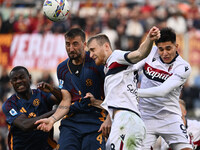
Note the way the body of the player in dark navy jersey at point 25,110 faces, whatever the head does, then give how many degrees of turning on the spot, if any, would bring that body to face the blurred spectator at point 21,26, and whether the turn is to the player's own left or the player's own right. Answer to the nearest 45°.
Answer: approximately 180°

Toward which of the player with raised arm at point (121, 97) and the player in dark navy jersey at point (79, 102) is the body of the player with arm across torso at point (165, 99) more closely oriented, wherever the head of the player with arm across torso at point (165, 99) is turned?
the player with raised arm

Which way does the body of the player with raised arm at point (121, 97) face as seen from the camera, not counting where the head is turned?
to the viewer's left

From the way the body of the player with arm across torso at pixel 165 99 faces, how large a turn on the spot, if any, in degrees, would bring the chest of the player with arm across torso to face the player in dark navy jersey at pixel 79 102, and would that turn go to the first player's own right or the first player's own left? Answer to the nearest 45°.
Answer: approximately 90° to the first player's own right

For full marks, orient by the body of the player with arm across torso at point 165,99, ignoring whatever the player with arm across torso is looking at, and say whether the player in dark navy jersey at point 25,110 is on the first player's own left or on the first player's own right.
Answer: on the first player's own right

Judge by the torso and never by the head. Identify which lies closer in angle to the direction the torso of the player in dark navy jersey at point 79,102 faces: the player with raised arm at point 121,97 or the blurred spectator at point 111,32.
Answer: the player with raised arm

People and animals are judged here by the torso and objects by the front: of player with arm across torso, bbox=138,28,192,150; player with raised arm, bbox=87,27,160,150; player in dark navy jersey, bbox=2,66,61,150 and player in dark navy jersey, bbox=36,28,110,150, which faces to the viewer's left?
player with raised arm, bbox=87,27,160,150

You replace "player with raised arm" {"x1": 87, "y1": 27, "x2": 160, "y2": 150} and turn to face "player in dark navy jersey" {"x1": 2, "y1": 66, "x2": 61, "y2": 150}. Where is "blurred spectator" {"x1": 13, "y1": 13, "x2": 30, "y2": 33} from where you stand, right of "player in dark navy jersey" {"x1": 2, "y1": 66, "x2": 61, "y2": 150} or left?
right

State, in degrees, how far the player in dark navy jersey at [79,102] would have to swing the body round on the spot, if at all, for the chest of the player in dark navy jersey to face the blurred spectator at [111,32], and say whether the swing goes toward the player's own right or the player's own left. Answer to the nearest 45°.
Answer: approximately 180°

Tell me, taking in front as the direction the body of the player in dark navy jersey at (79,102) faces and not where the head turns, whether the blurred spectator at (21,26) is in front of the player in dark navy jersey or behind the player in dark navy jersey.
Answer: behind

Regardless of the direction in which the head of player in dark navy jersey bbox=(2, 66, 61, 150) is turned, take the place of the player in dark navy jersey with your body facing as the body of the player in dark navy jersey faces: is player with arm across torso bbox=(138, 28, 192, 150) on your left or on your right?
on your left
